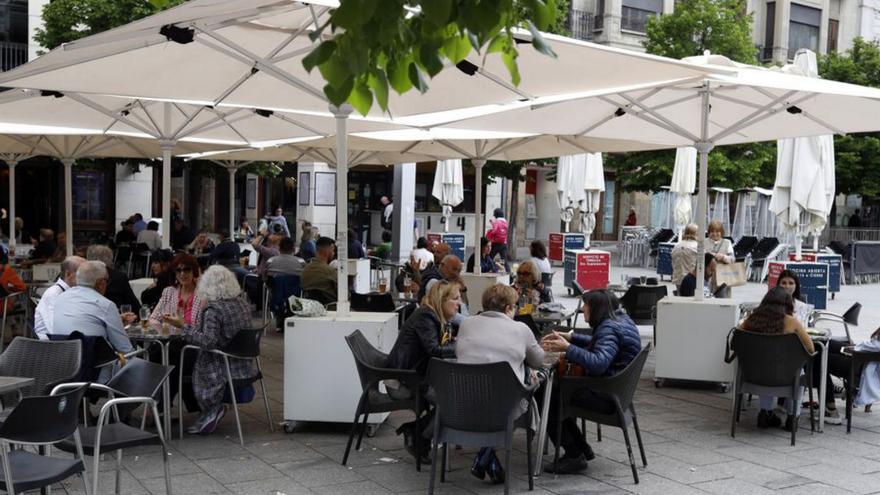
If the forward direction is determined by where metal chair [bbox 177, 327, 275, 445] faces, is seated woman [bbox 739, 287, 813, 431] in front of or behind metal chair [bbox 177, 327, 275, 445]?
behind

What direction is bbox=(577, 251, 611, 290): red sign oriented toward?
toward the camera

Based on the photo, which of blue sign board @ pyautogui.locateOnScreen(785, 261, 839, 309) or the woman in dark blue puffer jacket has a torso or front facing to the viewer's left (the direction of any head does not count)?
the woman in dark blue puffer jacket

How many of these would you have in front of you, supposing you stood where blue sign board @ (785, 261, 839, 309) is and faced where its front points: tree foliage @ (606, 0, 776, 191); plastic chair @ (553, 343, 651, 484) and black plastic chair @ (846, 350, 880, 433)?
2

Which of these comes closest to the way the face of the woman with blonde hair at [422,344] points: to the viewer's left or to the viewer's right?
to the viewer's right

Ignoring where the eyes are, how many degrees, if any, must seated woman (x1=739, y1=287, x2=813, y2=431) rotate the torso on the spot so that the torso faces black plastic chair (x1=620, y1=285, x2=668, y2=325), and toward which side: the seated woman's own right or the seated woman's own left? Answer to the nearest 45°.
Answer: approximately 45° to the seated woman's own left

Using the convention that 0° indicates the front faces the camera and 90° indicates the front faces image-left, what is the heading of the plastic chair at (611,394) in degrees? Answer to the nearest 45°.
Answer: approximately 90°

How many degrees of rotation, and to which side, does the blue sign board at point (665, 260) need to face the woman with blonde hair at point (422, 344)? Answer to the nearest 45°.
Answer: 0° — it already faces them

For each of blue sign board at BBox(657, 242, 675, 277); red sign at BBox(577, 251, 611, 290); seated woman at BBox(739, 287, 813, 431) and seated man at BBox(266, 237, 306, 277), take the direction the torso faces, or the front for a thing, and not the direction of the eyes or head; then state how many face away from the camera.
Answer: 2
